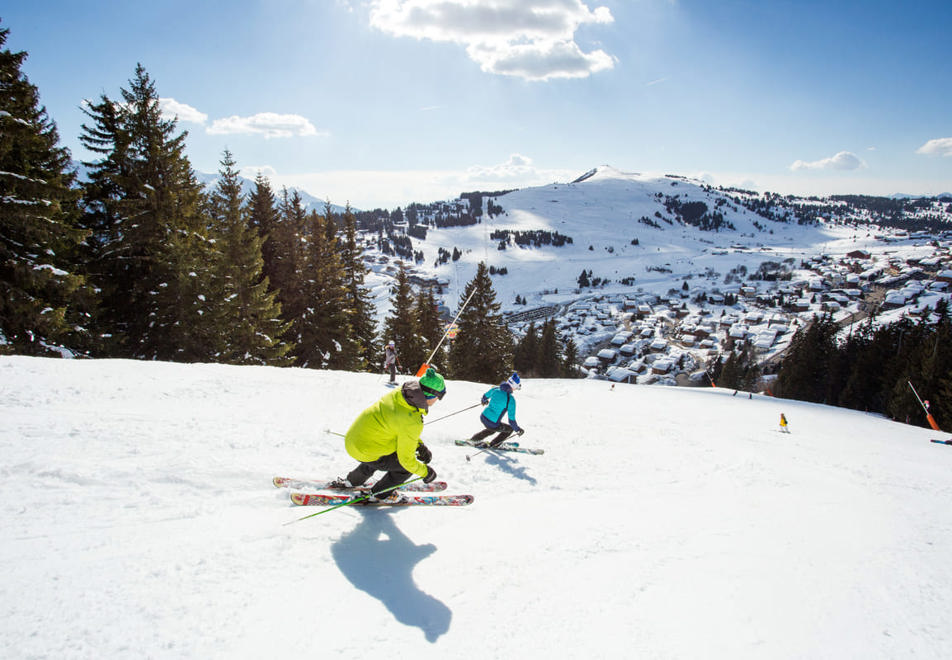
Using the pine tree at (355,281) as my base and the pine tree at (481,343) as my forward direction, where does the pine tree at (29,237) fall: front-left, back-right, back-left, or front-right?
back-right

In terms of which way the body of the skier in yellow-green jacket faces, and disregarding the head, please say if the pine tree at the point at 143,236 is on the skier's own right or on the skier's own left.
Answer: on the skier's own left

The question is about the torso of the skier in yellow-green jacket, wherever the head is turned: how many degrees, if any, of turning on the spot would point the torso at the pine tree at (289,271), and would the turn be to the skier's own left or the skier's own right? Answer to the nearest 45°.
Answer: approximately 90° to the skier's own left

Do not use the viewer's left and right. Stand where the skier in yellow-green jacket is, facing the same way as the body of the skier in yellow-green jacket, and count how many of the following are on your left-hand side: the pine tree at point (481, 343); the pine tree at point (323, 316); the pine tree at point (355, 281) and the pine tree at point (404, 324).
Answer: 4

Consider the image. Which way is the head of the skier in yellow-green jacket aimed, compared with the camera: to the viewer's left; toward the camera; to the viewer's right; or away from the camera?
to the viewer's right

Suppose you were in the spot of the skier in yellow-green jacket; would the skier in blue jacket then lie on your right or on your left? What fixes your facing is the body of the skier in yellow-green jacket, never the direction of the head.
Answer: on your left

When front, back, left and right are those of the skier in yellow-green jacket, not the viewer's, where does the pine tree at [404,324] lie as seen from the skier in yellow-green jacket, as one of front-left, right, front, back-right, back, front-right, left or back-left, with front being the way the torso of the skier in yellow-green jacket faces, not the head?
left

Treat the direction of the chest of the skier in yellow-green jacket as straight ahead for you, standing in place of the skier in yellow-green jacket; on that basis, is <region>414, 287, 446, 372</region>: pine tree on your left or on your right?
on your left

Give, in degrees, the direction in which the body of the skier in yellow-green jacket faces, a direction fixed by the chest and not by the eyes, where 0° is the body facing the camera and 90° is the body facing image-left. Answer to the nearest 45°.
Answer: approximately 270°

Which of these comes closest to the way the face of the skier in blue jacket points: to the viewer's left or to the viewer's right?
to the viewer's right

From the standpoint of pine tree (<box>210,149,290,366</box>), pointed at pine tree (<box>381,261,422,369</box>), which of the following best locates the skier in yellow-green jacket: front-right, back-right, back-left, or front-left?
back-right
